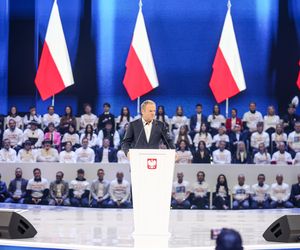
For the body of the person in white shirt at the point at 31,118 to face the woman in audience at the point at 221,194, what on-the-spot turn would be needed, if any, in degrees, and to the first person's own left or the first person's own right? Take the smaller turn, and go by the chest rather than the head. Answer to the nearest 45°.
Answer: approximately 45° to the first person's own left

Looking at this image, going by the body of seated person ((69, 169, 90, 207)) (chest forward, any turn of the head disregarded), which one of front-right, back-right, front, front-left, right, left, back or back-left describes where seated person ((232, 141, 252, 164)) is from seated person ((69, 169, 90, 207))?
left

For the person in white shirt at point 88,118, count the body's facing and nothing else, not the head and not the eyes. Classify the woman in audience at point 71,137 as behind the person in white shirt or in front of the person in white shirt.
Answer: in front

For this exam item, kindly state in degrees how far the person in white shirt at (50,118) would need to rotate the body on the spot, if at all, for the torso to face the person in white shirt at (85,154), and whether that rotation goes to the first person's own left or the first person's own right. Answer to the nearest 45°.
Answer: approximately 45° to the first person's own left

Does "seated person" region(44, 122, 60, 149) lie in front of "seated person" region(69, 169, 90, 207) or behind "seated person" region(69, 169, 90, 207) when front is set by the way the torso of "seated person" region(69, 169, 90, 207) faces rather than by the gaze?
behind

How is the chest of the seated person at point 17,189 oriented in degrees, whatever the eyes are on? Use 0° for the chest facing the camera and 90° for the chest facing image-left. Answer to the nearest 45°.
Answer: approximately 0°

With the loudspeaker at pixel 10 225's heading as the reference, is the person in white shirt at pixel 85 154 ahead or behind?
ahead

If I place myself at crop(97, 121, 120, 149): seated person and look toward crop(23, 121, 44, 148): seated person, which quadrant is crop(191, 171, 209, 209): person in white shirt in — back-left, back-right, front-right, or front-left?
back-left

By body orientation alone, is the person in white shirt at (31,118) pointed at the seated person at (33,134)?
yes

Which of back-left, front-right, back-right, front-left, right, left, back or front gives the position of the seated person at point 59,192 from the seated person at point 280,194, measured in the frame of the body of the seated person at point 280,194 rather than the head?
right
